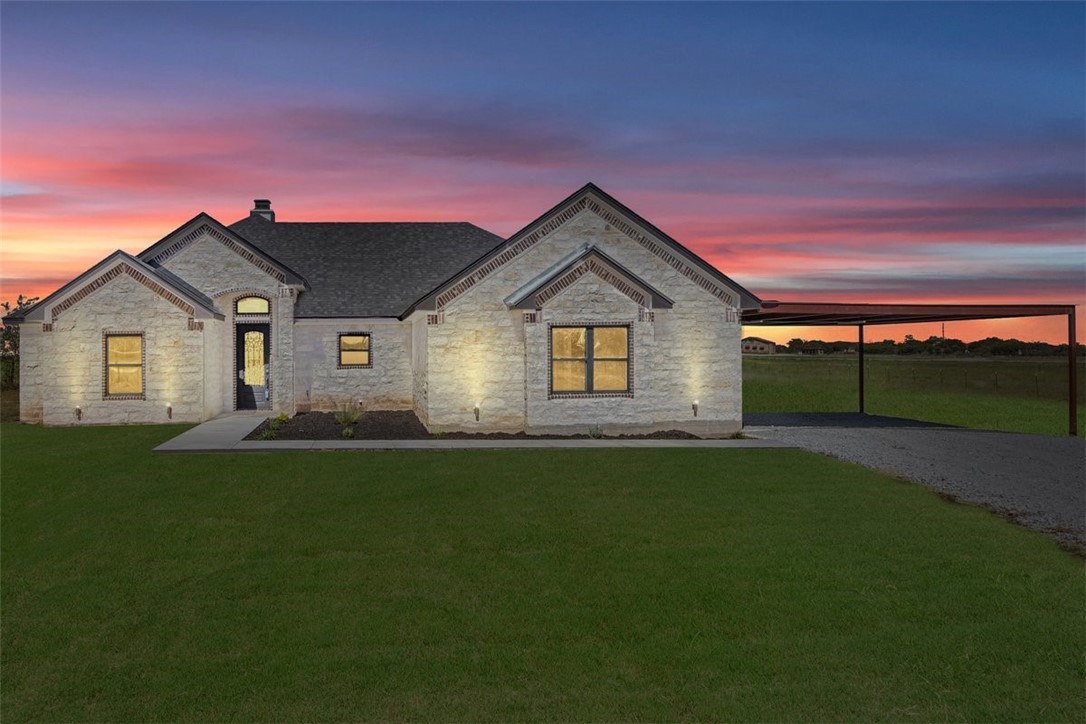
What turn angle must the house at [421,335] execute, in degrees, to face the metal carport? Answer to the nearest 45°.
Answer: approximately 90° to its left

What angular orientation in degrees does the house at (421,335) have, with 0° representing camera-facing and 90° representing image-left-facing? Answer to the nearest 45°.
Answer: approximately 0°
